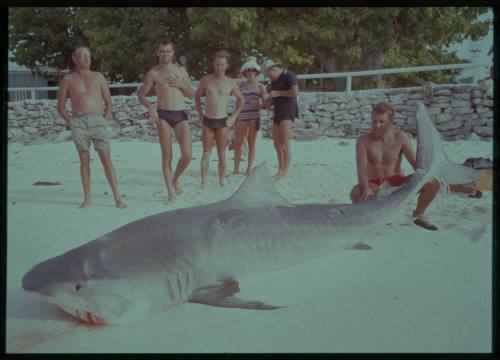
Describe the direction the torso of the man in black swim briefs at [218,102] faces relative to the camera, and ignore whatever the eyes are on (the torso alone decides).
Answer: toward the camera

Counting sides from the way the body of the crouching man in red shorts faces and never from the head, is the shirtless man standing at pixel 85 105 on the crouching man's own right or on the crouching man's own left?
on the crouching man's own right

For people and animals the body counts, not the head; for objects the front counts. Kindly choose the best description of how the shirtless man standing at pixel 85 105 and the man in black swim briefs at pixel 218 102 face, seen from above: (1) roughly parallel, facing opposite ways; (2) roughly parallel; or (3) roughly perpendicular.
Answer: roughly parallel

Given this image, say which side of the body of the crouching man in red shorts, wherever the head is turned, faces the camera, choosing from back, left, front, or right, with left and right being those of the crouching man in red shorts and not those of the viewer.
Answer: front

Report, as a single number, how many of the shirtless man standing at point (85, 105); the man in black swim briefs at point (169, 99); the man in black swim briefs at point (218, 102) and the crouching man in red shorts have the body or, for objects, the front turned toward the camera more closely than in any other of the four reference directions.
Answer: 4

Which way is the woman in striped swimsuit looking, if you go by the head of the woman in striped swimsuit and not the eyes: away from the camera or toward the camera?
toward the camera

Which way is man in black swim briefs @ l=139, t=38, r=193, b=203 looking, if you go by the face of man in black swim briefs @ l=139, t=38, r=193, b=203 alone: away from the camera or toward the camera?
toward the camera

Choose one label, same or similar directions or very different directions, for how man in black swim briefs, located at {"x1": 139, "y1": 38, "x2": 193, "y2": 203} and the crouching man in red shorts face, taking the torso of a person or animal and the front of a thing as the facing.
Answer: same or similar directions
